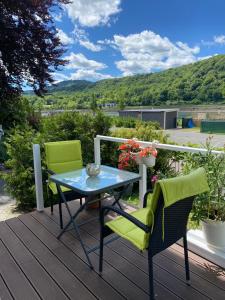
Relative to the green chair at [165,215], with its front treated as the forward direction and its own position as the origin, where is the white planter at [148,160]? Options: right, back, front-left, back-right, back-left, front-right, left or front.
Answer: front-right

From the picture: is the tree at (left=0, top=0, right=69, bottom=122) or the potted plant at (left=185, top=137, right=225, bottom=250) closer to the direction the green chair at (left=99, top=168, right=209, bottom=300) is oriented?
the tree

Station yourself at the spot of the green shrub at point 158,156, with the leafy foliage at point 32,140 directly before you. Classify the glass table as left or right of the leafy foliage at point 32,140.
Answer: left

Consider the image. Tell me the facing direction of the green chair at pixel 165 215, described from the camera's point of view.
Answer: facing away from the viewer and to the left of the viewer

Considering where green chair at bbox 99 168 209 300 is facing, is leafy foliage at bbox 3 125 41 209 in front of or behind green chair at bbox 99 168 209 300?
in front

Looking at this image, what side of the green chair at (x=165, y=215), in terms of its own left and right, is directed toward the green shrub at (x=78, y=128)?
front

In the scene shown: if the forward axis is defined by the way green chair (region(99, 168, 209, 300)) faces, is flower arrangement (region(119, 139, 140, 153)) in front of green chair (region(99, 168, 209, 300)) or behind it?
in front

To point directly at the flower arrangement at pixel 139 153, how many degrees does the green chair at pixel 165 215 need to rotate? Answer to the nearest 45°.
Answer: approximately 45° to its right

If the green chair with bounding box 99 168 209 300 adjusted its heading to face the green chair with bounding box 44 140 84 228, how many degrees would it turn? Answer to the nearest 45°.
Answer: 0° — it already faces it

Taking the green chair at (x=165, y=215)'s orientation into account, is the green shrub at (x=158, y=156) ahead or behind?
ahead

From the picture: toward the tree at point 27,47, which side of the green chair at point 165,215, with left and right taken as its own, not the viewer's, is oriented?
front

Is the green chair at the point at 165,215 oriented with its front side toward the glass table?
yes

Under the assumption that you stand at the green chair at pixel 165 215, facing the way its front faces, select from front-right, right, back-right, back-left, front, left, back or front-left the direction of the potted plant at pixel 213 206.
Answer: right
